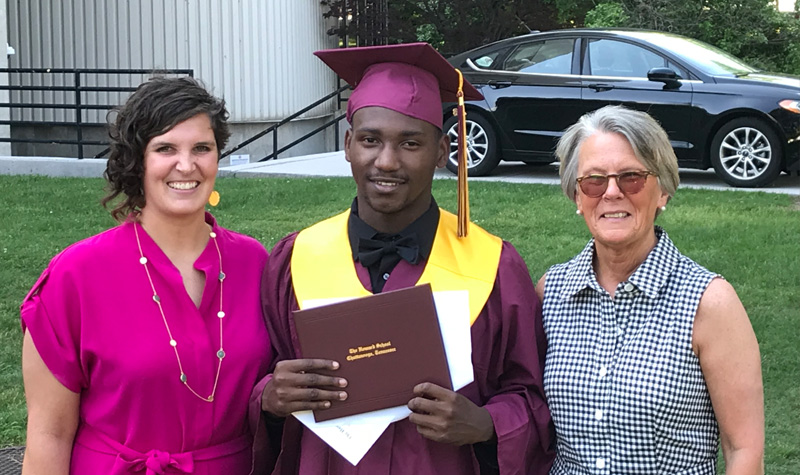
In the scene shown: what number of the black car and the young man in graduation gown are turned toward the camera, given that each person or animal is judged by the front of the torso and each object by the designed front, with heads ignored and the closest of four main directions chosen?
1

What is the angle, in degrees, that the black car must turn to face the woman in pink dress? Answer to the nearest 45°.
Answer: approximately 90° to its right

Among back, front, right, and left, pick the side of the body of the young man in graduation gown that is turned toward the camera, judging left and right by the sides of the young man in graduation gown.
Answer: front

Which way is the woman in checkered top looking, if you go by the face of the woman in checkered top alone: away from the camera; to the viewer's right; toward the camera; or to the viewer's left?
toward the camera

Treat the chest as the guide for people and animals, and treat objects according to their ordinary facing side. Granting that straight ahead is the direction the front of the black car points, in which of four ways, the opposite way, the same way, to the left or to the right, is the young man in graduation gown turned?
to the right

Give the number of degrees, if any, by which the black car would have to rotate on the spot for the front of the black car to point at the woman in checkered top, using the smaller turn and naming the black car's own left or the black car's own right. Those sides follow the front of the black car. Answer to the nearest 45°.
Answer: approximately 90° to the black car's own right

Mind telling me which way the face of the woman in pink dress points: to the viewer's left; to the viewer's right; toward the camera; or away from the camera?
toward the camera

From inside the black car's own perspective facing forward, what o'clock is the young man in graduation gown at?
The young man in graduation gown is roughly at 3 o'clock from the black car.

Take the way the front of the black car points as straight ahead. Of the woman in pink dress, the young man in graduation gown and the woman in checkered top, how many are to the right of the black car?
3

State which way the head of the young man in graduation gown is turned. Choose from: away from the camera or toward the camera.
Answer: toward the camera

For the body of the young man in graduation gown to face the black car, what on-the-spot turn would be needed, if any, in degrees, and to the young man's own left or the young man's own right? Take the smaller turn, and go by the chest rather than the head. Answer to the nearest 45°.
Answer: approximately 180°

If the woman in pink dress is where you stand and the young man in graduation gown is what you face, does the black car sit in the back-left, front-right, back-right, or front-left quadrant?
front-left

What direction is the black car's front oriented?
to the viewer's right
